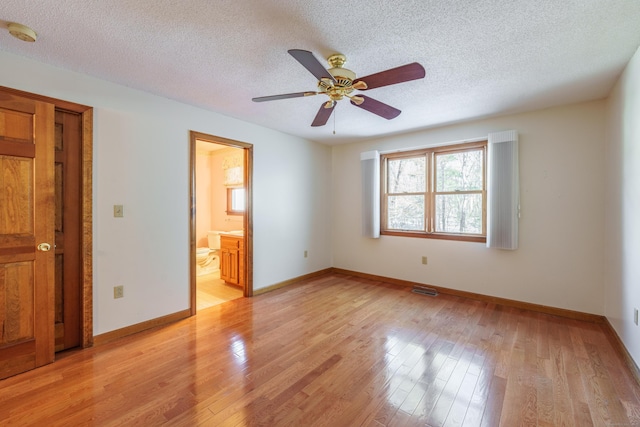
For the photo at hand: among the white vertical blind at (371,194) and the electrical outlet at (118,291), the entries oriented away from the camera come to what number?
0

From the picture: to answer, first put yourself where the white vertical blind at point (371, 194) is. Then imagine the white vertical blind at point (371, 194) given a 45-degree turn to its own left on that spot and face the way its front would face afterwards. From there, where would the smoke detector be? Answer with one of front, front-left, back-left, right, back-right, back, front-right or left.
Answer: front-right

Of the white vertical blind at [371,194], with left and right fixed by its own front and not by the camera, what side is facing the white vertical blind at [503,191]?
left

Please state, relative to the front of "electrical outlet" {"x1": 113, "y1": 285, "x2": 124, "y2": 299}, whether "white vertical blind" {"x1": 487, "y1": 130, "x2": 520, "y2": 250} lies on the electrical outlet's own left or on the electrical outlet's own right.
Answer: on the electrical outlet's own left

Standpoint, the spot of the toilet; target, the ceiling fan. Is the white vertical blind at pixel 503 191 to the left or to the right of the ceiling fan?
left

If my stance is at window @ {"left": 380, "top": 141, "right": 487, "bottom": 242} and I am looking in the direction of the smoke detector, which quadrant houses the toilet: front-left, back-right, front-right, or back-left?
front-right

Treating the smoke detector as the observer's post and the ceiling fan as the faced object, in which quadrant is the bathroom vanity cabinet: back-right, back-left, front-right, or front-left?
front-left

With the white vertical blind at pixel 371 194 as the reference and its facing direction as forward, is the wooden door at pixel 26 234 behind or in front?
in front

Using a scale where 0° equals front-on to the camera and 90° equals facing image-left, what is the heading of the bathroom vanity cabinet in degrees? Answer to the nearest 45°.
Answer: approximately 45°

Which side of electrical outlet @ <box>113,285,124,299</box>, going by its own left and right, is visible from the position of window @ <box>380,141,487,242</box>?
left

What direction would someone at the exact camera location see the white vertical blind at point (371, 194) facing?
facing the viewer and to the left of the viewer

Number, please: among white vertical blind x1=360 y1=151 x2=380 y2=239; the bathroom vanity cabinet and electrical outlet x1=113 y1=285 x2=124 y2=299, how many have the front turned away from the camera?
0

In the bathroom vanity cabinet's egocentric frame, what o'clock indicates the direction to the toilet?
The toilet is roughly at 4 o'clock from the bathroom vanity cabinet.
